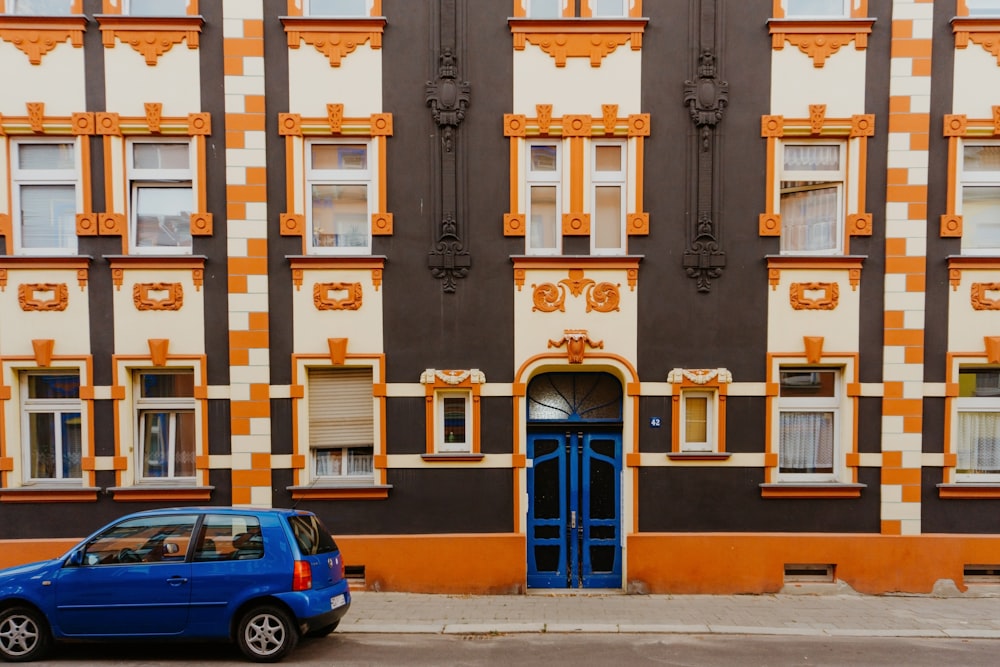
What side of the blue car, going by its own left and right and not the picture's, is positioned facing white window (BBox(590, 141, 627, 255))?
back

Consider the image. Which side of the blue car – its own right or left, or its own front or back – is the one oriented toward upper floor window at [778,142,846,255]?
back

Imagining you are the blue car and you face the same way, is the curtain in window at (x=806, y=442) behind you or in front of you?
behind

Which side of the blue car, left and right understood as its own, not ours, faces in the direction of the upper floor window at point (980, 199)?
back

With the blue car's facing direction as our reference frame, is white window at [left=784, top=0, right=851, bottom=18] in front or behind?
behind

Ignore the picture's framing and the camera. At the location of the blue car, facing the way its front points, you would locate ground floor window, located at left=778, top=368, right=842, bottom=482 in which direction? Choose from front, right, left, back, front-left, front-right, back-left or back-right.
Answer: back

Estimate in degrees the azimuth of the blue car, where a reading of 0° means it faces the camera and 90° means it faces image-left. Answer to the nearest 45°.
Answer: approximately 90°
